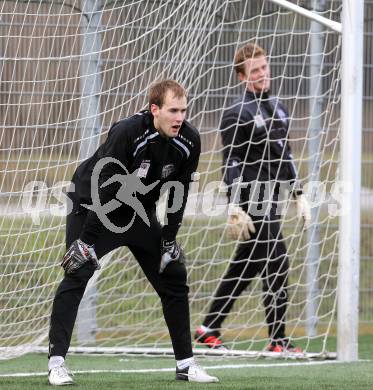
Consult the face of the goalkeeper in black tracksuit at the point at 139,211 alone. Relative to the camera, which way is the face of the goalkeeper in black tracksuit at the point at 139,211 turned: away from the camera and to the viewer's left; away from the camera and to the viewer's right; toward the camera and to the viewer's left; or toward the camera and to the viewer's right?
toward the camera and to the viewer's right

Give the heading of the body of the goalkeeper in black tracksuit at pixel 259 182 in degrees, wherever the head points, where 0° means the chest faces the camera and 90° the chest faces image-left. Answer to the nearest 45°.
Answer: approximately 315°

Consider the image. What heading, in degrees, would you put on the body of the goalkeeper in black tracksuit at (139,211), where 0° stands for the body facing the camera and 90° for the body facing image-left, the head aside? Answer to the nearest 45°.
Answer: approximately 315°

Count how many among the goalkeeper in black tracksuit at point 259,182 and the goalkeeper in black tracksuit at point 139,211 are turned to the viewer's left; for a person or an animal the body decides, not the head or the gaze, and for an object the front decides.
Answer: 0
